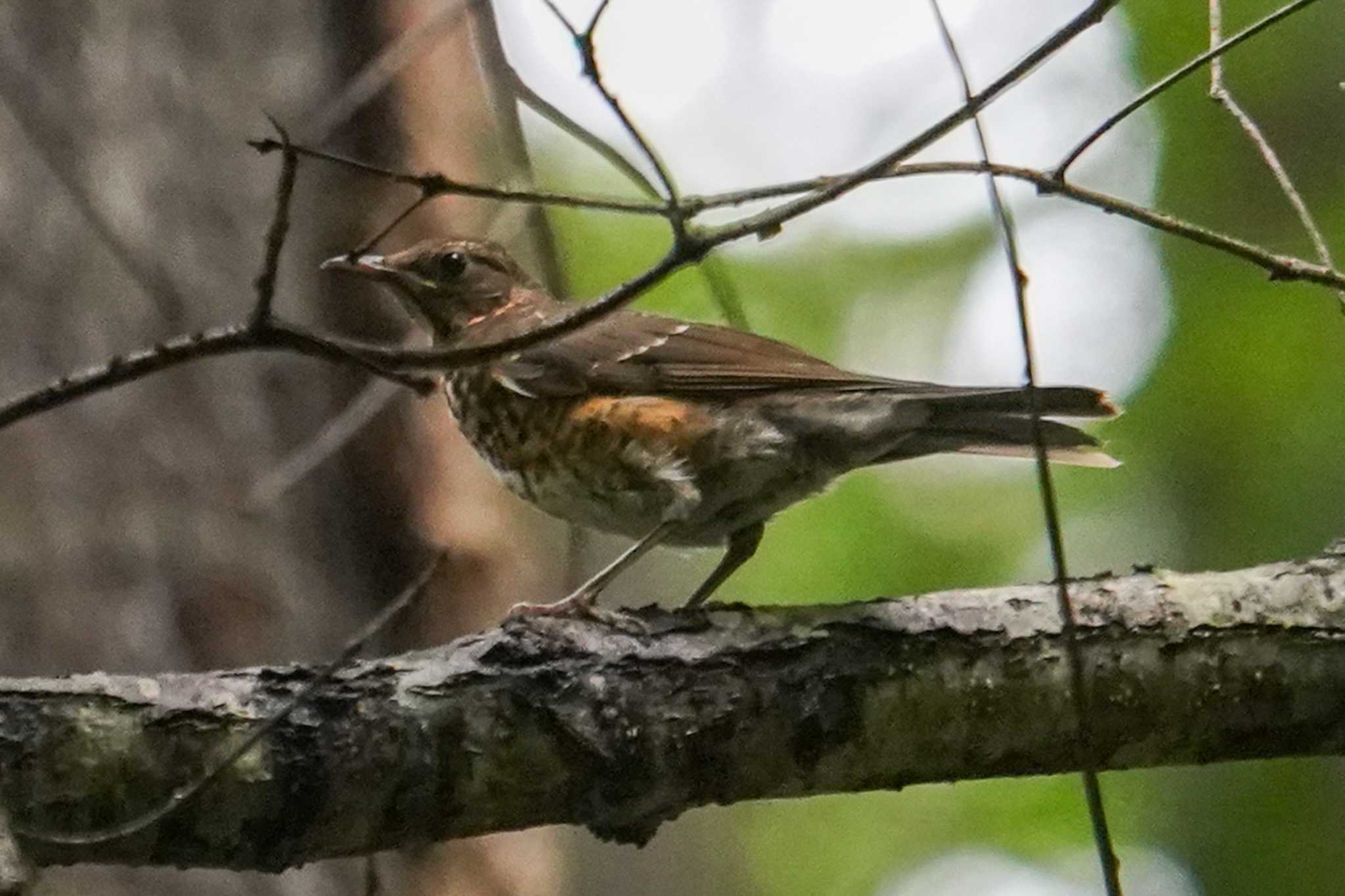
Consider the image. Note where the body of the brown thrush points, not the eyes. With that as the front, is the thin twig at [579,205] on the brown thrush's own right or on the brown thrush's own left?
on the brown thrush's own left

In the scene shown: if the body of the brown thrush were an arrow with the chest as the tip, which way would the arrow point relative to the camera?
to the viewer's left
